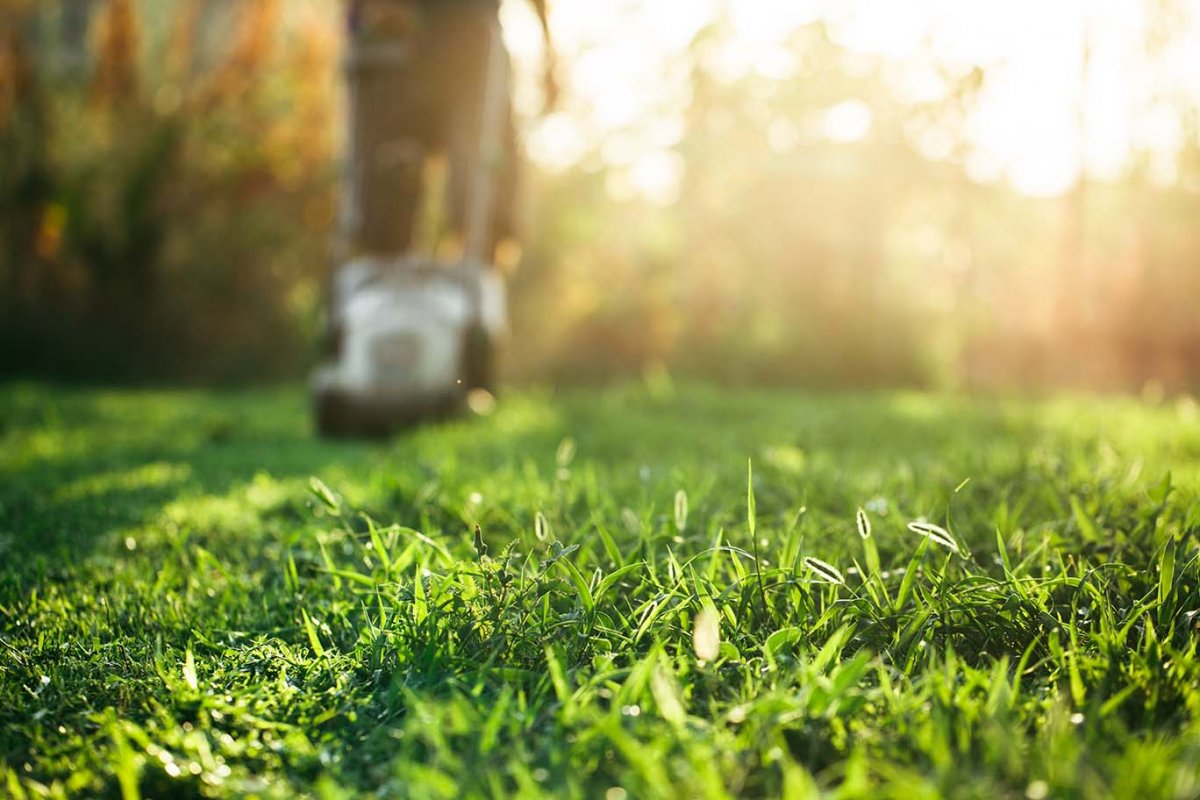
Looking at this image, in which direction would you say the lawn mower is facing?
toward the camera
